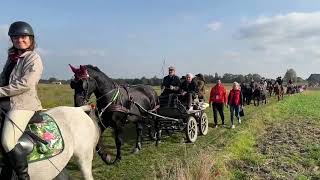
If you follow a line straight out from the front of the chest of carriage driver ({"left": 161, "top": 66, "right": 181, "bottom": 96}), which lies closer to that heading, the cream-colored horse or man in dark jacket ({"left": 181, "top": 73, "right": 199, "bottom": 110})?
the cream-colored horse

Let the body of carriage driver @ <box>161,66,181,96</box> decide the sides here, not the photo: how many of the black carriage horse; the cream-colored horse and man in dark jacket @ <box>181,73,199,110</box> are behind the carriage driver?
1

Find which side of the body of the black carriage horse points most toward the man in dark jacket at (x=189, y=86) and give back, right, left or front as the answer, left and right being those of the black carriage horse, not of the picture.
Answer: back

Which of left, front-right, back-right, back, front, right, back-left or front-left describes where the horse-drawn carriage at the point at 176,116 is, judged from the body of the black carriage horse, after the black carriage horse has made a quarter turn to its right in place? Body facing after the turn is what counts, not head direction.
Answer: right

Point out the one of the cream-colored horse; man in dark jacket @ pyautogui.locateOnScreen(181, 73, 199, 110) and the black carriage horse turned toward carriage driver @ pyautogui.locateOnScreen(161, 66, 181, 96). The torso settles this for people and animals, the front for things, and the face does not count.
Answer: the man in dark jacket

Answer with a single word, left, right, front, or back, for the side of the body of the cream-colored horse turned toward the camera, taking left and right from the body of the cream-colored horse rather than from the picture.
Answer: left

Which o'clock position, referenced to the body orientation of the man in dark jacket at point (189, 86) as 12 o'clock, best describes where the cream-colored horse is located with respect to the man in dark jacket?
The cream-colored horse is roughly at 11 o'clock from the man in dark jacket.
